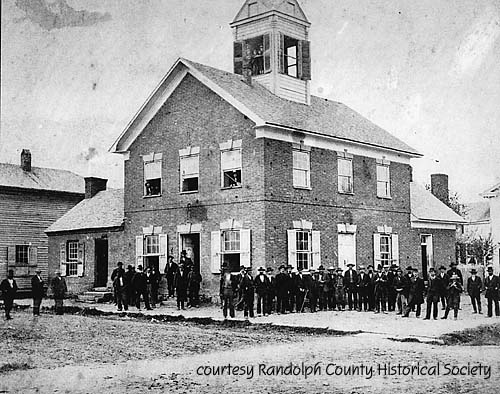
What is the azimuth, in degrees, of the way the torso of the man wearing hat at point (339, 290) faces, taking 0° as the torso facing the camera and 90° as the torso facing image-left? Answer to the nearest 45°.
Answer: approximately 0°

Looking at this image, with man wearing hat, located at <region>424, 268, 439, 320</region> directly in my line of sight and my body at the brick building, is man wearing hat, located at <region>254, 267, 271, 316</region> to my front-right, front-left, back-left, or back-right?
front-right

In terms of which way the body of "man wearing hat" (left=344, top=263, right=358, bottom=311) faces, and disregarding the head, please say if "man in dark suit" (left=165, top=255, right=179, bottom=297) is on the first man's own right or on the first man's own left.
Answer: on the first man's own right

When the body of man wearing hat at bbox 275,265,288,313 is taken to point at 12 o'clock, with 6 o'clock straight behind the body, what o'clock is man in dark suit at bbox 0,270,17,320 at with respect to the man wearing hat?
The man in dark suit is roughly at 3 o'clock from the man wearing hat.

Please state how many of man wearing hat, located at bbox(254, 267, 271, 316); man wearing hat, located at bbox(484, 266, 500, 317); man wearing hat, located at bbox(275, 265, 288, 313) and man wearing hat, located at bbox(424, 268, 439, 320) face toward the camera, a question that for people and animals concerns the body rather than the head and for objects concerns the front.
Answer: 4

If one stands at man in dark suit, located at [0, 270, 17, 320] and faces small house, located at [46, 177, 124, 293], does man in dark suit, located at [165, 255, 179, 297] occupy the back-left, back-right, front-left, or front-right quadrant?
front-right

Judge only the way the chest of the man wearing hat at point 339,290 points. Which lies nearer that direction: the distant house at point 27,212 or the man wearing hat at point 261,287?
the man wearing hat

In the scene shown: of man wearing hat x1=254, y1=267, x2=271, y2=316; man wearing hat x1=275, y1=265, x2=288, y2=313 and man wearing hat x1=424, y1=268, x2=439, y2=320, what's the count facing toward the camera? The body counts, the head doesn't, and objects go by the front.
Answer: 3

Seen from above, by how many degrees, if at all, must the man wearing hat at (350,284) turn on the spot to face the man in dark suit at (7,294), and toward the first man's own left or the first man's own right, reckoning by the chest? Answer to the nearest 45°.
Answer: approximately 90° to the first man's own right

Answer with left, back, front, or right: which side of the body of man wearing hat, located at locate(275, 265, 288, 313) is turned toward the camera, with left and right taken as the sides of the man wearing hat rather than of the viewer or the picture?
front

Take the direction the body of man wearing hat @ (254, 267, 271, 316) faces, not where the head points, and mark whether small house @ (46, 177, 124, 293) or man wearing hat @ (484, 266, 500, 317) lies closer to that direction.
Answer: the man wearing hat
